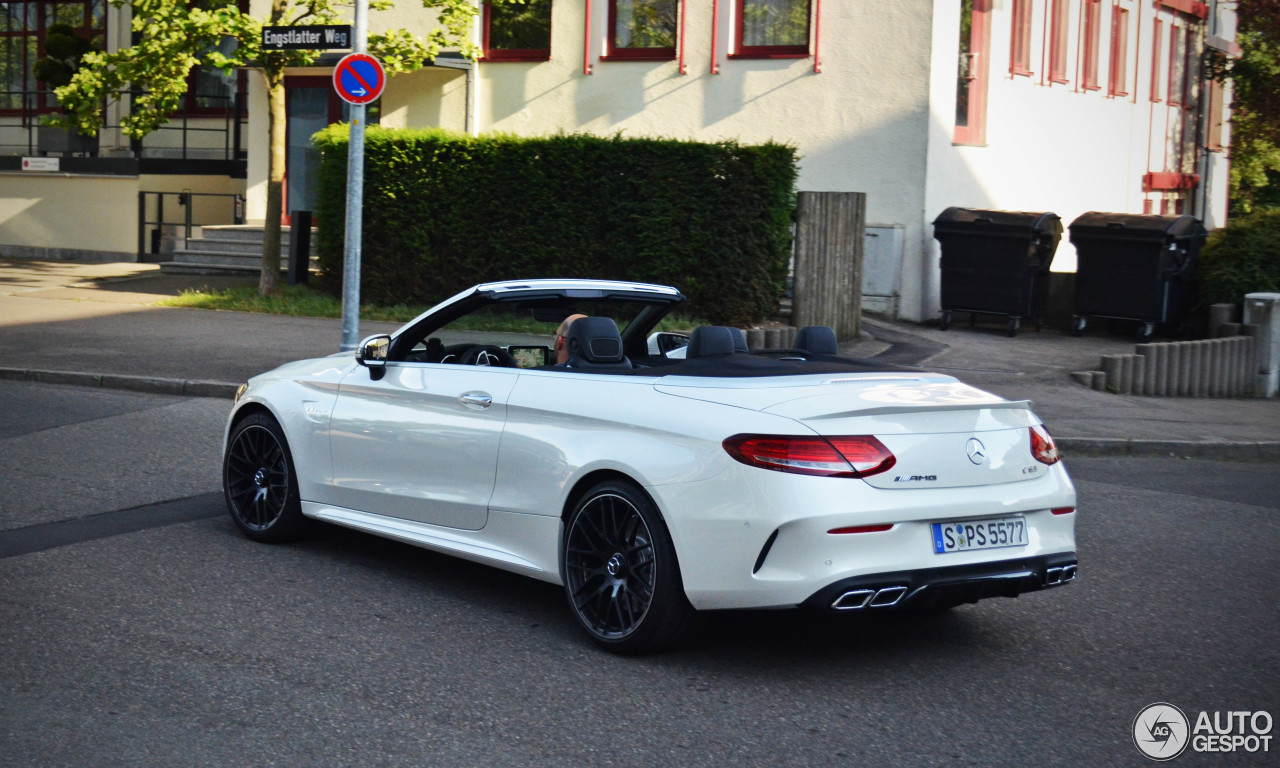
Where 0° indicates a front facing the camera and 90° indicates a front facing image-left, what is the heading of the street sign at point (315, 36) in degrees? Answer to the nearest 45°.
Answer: approximately 0°

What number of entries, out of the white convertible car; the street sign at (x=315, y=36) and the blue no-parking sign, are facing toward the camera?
2

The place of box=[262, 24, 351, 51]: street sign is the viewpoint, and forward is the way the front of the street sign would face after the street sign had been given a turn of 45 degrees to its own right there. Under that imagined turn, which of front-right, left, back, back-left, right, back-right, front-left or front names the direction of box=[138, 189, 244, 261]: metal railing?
back-right

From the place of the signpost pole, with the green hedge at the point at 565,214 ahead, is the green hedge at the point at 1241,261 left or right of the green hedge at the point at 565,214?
right

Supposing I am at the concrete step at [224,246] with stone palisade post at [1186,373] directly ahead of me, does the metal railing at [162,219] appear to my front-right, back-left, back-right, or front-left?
back-left

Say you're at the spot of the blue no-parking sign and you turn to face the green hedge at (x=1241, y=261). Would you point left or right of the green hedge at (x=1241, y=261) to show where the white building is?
left

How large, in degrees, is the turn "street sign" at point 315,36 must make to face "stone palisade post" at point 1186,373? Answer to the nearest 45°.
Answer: approximately 90° to its left

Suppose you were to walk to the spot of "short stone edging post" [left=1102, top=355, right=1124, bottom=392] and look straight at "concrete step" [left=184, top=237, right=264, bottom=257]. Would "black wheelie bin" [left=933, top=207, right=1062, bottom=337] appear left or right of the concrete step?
right

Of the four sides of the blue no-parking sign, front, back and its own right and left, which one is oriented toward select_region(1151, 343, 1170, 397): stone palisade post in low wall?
left

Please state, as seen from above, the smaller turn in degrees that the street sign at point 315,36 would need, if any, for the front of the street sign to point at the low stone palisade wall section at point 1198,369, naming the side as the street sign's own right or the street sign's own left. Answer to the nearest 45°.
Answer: approximately 90° to the street sign's own left
